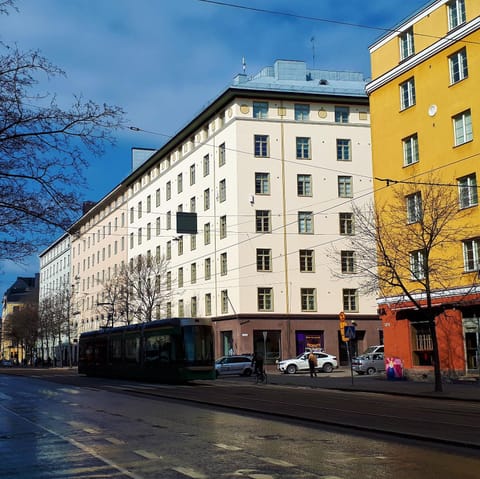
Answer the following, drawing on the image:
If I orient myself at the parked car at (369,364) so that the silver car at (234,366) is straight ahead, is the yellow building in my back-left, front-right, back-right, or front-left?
back-left

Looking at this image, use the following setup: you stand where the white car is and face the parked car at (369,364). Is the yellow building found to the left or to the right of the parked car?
right

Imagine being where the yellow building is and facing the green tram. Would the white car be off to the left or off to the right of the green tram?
right

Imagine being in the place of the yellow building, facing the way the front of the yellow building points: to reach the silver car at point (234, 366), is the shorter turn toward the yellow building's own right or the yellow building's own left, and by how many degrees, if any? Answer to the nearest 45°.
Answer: approximately 90° to the yellow building's own right

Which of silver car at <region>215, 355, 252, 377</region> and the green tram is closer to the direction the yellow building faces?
the green tram

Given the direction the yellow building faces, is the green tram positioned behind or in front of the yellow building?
in front
